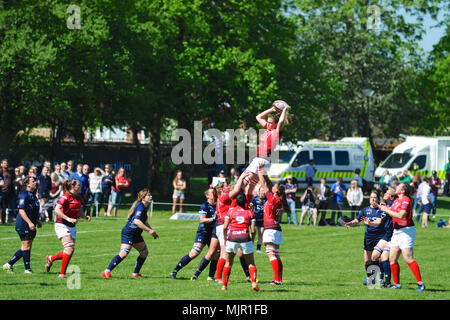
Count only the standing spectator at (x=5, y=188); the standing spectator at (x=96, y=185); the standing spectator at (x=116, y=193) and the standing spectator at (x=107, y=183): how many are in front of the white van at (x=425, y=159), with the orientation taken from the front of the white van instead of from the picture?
4

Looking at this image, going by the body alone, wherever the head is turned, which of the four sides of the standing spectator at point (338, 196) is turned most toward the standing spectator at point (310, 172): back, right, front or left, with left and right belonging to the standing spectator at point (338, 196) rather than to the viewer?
back

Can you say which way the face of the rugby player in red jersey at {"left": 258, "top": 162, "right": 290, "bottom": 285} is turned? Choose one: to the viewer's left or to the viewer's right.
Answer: to the viewer's left

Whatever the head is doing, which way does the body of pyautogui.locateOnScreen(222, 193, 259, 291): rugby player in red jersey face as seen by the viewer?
away from the camera

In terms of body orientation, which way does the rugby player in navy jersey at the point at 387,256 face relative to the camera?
to the viewer's left

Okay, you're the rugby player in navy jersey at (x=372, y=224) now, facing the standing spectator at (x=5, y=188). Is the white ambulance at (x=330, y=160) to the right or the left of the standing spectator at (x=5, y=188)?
right

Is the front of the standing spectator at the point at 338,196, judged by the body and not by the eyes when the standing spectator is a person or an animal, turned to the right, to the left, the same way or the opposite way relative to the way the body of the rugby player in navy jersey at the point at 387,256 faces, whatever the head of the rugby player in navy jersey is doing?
to the left

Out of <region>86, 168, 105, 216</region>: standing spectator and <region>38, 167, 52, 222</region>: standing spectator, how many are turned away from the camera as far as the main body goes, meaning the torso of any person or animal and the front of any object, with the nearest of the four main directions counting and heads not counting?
0

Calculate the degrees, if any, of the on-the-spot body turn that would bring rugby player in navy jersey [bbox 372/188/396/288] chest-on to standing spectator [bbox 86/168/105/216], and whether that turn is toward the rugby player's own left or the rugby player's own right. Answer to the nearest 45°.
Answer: approximately 45° to the rugby player's own right

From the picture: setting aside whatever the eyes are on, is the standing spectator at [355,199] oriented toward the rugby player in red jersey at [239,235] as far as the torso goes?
yes

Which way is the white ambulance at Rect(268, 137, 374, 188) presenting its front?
to the viewer's left
